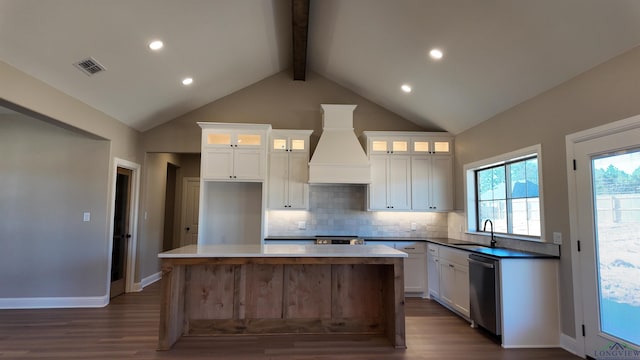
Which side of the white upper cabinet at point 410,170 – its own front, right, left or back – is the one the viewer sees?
front

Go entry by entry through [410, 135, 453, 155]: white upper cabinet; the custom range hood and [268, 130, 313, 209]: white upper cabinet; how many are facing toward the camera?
3

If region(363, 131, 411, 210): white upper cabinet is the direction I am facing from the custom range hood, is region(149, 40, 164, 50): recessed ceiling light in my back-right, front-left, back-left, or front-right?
back-right

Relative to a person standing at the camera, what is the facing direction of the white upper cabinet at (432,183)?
facing the viewer

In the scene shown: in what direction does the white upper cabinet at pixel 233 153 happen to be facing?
toward the camera

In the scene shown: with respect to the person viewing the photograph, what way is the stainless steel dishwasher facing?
facing the viewer and to the left of the viewer

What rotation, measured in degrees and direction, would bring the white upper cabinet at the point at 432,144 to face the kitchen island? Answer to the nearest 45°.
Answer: approximately 45° to its right

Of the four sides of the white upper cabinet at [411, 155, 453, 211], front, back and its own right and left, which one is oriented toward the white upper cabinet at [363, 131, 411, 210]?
right

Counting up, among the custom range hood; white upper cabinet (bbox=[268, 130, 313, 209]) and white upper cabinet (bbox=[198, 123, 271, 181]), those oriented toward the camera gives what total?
3

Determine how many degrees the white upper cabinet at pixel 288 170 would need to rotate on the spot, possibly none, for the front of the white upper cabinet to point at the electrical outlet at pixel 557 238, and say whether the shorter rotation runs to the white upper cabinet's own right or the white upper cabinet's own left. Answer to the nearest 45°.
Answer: approximately 45° to the white upper cabinet's own left
